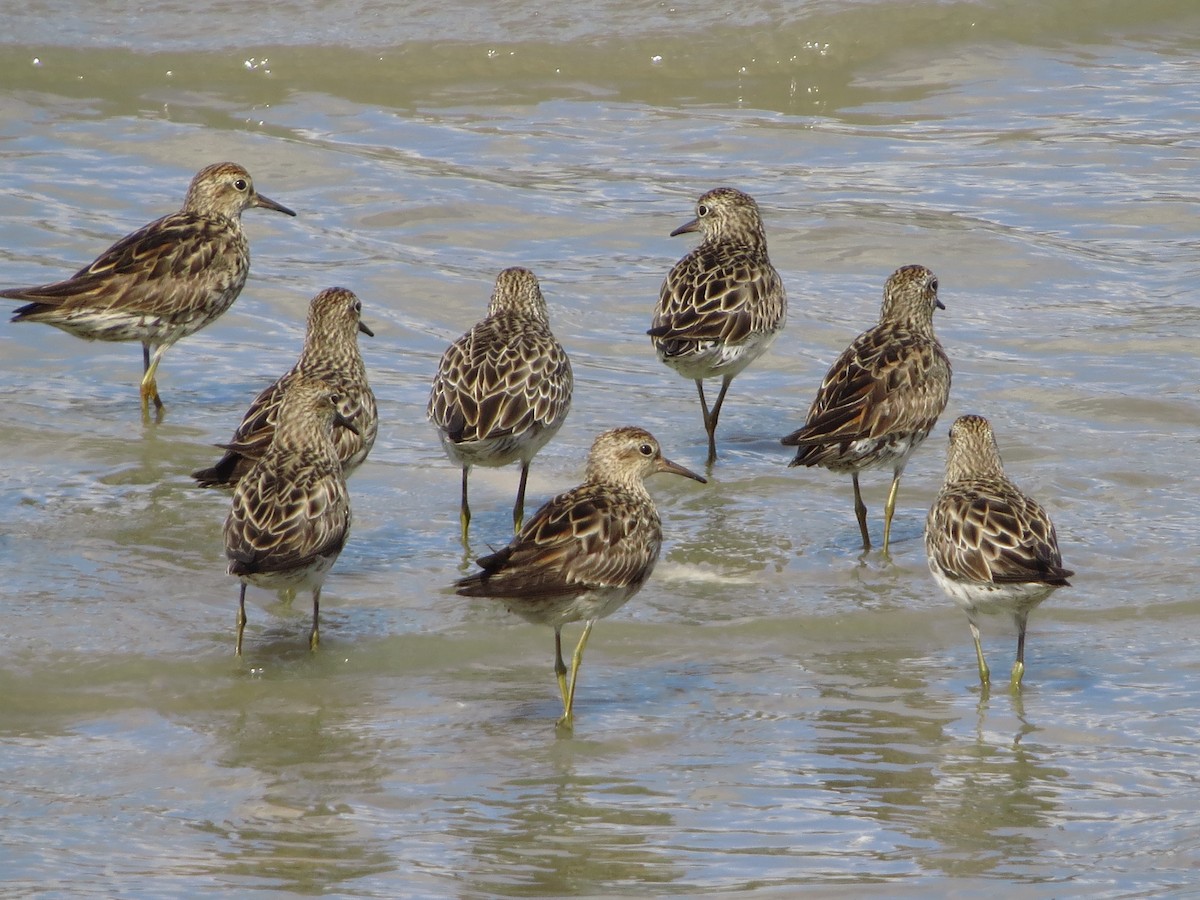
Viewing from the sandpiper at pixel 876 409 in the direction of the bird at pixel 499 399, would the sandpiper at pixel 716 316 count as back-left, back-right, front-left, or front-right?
front-right

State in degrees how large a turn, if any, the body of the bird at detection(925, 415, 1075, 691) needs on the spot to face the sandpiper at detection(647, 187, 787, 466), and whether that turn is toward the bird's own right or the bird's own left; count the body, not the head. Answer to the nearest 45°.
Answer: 0° — it already faces it

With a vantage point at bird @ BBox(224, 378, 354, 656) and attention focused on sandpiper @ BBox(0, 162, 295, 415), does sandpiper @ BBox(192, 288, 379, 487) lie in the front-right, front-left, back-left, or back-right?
front-right

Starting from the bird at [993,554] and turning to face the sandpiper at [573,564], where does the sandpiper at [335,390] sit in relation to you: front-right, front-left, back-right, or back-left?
front-right

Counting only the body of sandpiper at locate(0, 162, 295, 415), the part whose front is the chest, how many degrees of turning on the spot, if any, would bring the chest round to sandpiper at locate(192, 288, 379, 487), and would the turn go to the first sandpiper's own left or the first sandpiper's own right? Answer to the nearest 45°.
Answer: approximately 90° to the first sandpiper's own right

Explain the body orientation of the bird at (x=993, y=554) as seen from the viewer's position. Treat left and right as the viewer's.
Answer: facing away from the viewer and to the left of the viewer

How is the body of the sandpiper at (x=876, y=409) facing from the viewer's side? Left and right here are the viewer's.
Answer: facing away from the viewer and to the right of the viewer

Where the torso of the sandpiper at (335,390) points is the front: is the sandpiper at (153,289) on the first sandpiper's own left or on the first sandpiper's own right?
on the first sandpiper's own left

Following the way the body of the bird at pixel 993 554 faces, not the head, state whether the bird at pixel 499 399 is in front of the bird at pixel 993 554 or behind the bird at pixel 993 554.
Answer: in front

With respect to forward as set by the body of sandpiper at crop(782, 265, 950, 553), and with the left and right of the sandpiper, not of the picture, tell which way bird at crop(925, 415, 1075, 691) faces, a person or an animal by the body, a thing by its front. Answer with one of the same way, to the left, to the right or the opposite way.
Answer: to the left

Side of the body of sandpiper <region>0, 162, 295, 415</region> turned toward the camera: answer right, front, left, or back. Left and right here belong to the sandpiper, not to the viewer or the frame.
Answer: right

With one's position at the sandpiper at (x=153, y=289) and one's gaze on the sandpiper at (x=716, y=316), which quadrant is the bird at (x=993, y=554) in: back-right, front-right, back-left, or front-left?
front-right

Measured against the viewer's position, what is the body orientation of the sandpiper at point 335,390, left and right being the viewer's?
facing away from the viewer and to the right of the viewer

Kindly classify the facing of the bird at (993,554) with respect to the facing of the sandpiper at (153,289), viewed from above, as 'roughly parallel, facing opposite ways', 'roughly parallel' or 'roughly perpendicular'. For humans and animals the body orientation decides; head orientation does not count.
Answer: roughly perpendicular

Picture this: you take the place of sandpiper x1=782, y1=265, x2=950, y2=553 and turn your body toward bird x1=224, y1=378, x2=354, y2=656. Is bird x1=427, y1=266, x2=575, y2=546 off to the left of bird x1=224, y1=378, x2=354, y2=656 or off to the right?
right
